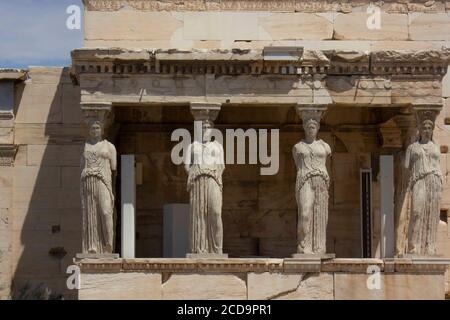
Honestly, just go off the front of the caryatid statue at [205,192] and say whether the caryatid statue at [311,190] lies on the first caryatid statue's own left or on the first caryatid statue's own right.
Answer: on the first caryatid statue's own left

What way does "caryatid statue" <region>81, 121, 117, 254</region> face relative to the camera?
toward the camera

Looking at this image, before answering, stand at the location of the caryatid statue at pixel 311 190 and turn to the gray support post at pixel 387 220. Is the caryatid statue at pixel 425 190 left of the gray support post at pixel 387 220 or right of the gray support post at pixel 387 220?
right

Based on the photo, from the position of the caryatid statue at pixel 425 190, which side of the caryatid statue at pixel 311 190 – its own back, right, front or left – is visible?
left

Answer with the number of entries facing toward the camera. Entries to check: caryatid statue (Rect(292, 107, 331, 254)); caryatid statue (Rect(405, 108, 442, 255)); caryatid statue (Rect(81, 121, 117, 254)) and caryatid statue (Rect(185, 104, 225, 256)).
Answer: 4

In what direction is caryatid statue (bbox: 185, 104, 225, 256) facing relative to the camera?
toward the camera

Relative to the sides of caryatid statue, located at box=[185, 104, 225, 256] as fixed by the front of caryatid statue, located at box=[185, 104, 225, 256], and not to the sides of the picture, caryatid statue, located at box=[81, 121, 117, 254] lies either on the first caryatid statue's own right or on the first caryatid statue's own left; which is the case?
on the first caryatid statue's own right

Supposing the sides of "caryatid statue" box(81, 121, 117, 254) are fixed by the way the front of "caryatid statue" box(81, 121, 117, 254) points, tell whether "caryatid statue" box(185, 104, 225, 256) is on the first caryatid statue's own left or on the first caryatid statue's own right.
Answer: on the first caryatid statue's own left

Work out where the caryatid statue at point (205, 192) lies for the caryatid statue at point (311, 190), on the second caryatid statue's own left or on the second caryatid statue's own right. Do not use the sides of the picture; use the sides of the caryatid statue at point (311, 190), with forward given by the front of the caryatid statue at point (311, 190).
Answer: on the second caryatid statue's own right

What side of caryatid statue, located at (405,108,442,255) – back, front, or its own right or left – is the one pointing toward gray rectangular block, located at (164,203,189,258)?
right

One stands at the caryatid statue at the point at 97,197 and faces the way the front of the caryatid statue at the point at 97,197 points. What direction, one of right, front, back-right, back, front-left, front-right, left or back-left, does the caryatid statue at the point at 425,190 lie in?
left

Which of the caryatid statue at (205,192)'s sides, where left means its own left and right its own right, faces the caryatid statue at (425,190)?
left

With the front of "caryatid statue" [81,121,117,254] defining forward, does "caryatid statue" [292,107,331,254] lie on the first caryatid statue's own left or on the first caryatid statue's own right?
on the first caryatid statue's own left

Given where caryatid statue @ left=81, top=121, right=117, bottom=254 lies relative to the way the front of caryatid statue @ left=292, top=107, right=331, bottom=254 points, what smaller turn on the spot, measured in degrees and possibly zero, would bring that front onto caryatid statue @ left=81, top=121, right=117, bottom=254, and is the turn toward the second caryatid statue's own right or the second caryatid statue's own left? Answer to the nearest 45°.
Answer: approximately 90° to the second caryatid statue's own right
